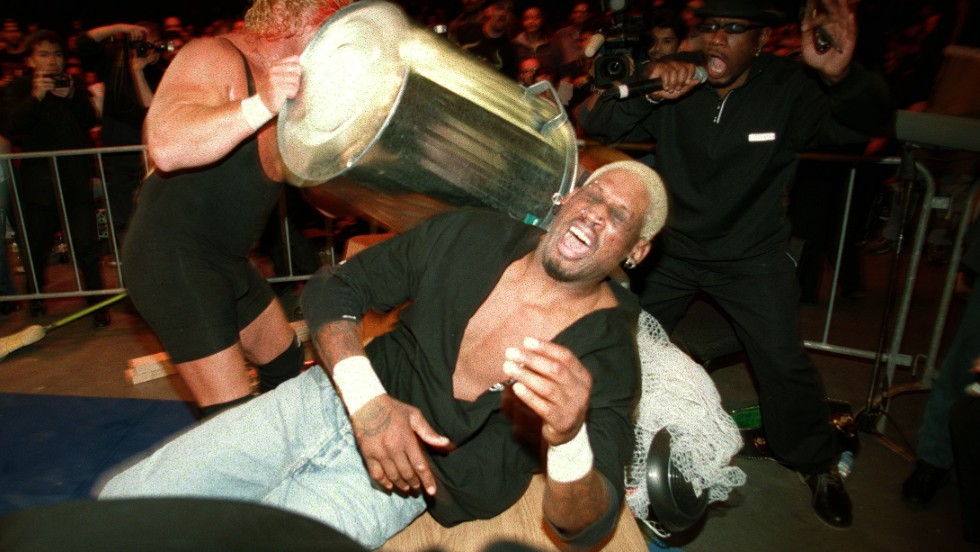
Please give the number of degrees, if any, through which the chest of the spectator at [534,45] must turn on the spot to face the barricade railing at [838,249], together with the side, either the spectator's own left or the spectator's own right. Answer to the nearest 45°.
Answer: approximately 45° to the spectator's own left

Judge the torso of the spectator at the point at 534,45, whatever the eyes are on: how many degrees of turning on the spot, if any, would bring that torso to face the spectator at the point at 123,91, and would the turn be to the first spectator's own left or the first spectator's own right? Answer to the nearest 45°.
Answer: approximately 45° to the first spectator's own right

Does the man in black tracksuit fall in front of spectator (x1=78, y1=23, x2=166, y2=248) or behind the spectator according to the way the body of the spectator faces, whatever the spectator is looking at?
in front

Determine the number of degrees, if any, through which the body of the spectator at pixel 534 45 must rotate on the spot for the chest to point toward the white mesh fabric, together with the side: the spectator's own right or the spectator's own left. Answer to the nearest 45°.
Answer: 0° — they already face it

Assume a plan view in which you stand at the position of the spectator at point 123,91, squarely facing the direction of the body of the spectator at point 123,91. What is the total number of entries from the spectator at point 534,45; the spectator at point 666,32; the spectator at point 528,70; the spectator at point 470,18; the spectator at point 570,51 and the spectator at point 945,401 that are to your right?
0

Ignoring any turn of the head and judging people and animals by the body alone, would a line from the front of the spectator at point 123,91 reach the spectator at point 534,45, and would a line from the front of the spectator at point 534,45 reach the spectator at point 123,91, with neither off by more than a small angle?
no

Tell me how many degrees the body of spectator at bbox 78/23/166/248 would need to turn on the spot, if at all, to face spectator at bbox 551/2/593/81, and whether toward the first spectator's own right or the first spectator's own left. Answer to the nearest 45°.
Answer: approximately 90° to the first spectator's own left

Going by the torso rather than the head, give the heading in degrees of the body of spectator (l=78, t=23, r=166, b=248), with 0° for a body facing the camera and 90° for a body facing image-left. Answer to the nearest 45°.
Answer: approximately 0°

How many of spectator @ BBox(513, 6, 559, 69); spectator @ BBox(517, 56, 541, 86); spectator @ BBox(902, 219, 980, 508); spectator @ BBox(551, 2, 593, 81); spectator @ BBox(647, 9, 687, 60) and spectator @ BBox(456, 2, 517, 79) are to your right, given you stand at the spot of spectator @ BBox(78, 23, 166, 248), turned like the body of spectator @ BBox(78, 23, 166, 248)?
0

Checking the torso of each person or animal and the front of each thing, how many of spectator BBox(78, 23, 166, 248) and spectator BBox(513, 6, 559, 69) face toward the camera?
2

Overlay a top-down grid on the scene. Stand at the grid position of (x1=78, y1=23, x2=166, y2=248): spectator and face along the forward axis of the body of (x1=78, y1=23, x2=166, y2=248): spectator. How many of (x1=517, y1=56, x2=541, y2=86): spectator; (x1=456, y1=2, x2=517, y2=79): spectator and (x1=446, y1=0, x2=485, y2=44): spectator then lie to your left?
3

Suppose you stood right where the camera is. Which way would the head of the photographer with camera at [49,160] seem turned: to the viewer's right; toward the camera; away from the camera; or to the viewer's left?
toward the camera

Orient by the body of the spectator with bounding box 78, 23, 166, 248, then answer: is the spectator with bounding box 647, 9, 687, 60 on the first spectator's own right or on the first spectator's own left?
on the first spectator's own left

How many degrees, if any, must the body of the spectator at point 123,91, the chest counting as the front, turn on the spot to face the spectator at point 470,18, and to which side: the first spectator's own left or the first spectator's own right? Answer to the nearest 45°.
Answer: approximately 90° to the first spectator's own left
